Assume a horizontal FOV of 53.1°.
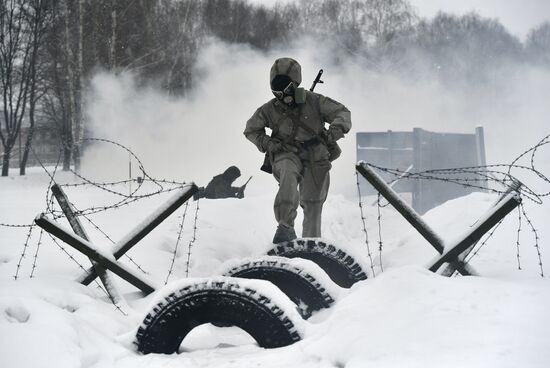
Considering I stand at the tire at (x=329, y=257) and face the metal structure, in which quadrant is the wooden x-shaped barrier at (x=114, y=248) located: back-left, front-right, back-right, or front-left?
back-left

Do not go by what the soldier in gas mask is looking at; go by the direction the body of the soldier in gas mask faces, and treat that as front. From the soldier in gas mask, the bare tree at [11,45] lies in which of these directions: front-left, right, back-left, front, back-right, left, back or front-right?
back-right

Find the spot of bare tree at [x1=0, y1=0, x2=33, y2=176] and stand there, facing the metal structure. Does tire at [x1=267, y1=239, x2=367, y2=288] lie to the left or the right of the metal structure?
right

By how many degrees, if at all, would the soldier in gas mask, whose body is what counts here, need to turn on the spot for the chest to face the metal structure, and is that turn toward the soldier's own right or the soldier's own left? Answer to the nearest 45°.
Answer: approximately 180°

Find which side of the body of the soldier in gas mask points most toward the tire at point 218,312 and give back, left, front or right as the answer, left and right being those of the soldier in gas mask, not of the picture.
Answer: front

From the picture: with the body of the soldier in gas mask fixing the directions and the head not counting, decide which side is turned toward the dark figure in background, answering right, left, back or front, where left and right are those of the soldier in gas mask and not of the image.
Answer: back

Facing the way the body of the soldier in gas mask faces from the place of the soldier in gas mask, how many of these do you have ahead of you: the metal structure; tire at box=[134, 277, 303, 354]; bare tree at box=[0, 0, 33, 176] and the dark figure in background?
1

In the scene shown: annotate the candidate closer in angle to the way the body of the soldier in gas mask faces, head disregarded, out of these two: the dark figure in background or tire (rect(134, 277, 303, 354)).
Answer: the tire

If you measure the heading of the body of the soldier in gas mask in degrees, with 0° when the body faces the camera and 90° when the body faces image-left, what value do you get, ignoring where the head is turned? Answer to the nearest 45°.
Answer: approximately 0°
